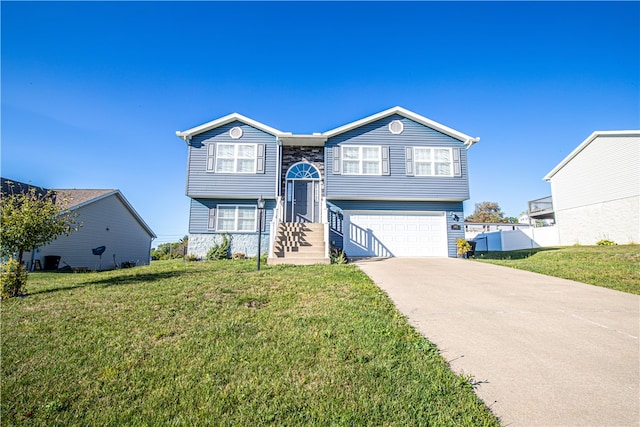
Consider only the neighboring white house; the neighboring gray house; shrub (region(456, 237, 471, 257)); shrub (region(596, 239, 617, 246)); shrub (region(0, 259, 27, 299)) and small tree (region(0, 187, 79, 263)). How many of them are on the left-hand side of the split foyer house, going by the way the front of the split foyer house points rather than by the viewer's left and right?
3

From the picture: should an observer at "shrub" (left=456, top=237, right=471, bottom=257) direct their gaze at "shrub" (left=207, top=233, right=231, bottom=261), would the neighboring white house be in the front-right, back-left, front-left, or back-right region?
back-right

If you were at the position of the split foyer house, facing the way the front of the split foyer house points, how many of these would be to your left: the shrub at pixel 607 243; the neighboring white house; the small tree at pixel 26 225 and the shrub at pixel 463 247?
3

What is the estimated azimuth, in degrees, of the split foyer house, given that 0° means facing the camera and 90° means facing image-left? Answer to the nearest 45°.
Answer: approximately 0°

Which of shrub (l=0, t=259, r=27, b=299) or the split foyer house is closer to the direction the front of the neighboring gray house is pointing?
the shrub

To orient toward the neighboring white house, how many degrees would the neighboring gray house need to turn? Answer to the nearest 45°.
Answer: approximately 90° to its left

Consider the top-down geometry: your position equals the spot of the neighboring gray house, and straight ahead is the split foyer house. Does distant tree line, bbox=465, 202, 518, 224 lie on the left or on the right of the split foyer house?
left

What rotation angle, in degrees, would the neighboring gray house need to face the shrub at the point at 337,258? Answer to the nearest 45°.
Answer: approximately 90° to its left

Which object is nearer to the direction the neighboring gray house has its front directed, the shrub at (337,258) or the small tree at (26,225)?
the small tree

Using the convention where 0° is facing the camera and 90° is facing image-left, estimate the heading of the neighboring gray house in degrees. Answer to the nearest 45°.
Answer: approximately 45°

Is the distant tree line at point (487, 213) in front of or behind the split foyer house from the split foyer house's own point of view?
behind

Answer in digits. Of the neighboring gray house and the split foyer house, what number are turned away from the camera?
0

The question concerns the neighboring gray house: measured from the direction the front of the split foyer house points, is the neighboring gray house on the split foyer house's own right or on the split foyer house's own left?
on the split foyer house's own right
